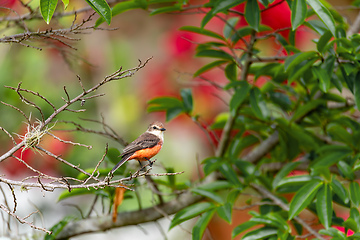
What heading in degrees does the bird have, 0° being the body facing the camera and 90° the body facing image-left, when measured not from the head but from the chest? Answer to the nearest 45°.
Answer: approximately 270°
